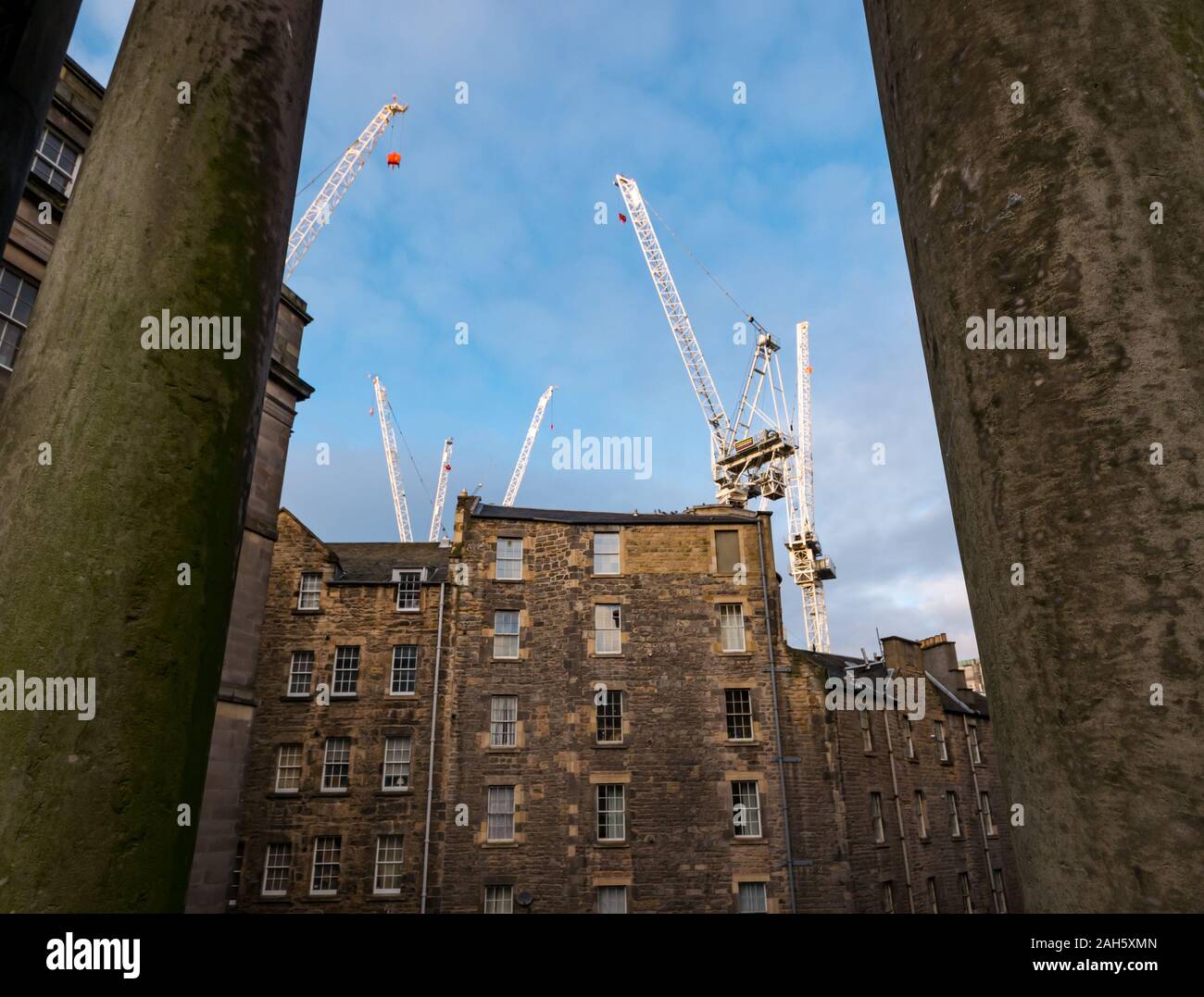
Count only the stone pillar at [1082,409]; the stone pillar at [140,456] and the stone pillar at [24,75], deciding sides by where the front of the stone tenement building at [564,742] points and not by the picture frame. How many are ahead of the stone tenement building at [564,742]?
3

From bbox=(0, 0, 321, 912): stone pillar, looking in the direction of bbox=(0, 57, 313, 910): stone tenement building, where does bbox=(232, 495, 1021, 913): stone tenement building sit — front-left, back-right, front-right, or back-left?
front-right

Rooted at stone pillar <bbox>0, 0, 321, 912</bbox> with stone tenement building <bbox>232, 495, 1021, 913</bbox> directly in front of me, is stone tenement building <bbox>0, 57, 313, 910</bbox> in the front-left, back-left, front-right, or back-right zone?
front-left

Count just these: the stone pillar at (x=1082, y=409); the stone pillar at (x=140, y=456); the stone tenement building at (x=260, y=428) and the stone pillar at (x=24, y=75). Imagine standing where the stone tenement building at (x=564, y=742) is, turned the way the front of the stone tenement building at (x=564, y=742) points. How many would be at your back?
0

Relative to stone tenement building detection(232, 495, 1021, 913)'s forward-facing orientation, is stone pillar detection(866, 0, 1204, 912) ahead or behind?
ahead

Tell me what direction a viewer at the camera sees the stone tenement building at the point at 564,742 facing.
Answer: facing the viewer

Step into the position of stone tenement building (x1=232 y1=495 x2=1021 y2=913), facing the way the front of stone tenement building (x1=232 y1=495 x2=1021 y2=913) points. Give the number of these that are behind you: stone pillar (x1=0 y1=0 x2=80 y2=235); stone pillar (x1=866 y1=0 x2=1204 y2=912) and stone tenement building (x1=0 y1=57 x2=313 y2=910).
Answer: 0

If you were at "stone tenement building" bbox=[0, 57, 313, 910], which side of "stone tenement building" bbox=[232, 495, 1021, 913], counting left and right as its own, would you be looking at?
front

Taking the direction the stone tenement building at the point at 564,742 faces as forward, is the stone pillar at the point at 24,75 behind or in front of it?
in front

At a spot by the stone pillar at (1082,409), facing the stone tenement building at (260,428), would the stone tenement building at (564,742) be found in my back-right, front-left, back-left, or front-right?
front-right
